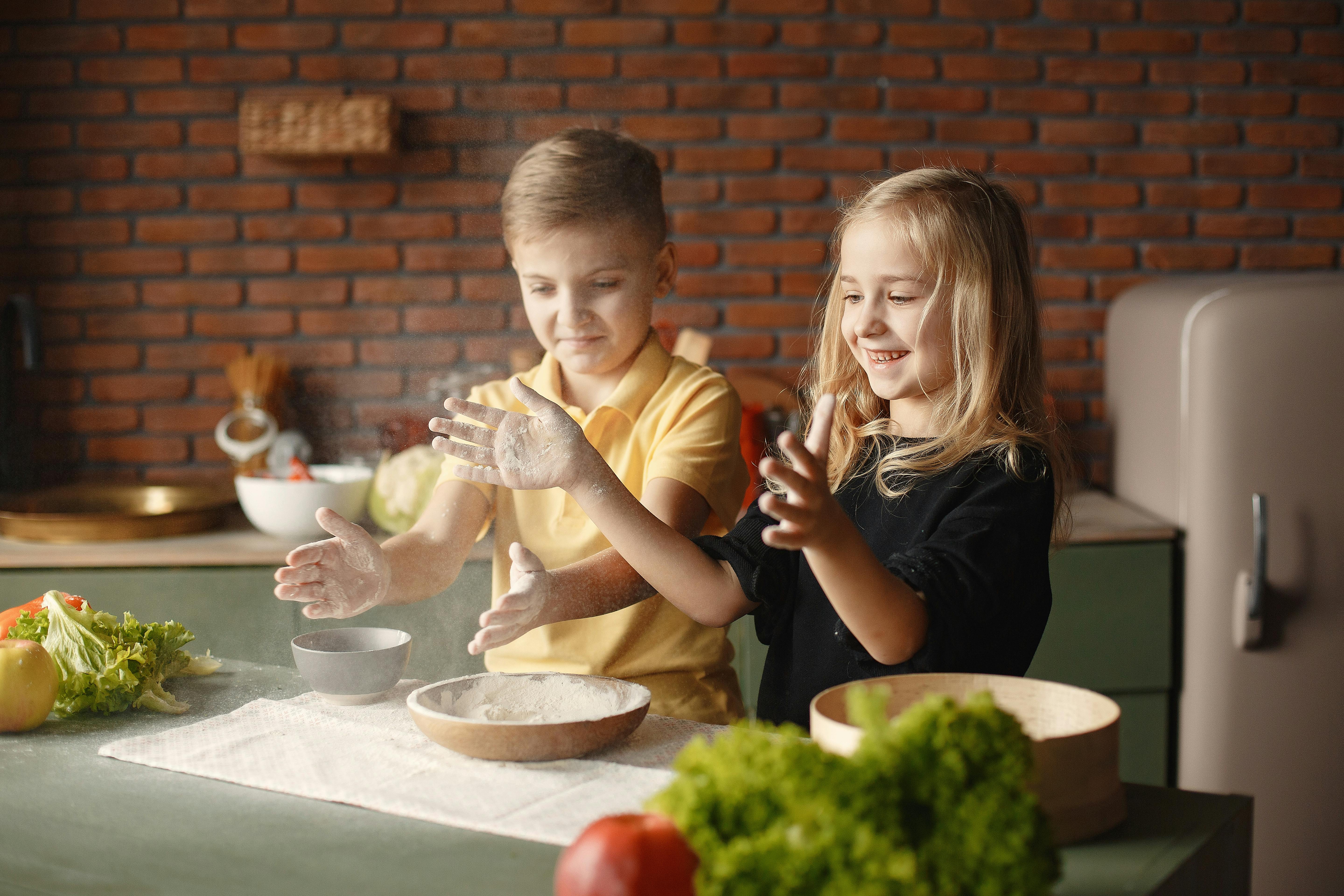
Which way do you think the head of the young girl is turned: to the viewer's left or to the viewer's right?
to the viewer's left

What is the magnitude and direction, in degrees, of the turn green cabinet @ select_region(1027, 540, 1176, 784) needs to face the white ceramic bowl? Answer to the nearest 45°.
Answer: approximately 90° to its right

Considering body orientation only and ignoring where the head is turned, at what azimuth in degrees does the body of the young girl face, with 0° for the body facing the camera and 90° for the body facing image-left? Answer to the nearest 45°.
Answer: approximately 45°

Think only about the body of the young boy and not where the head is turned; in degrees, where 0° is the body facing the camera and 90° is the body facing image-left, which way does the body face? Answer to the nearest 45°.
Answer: approximately 45°

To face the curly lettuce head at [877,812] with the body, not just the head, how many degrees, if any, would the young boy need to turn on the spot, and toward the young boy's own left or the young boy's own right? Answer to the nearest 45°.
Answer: approximately 45° to the young boy's own left
